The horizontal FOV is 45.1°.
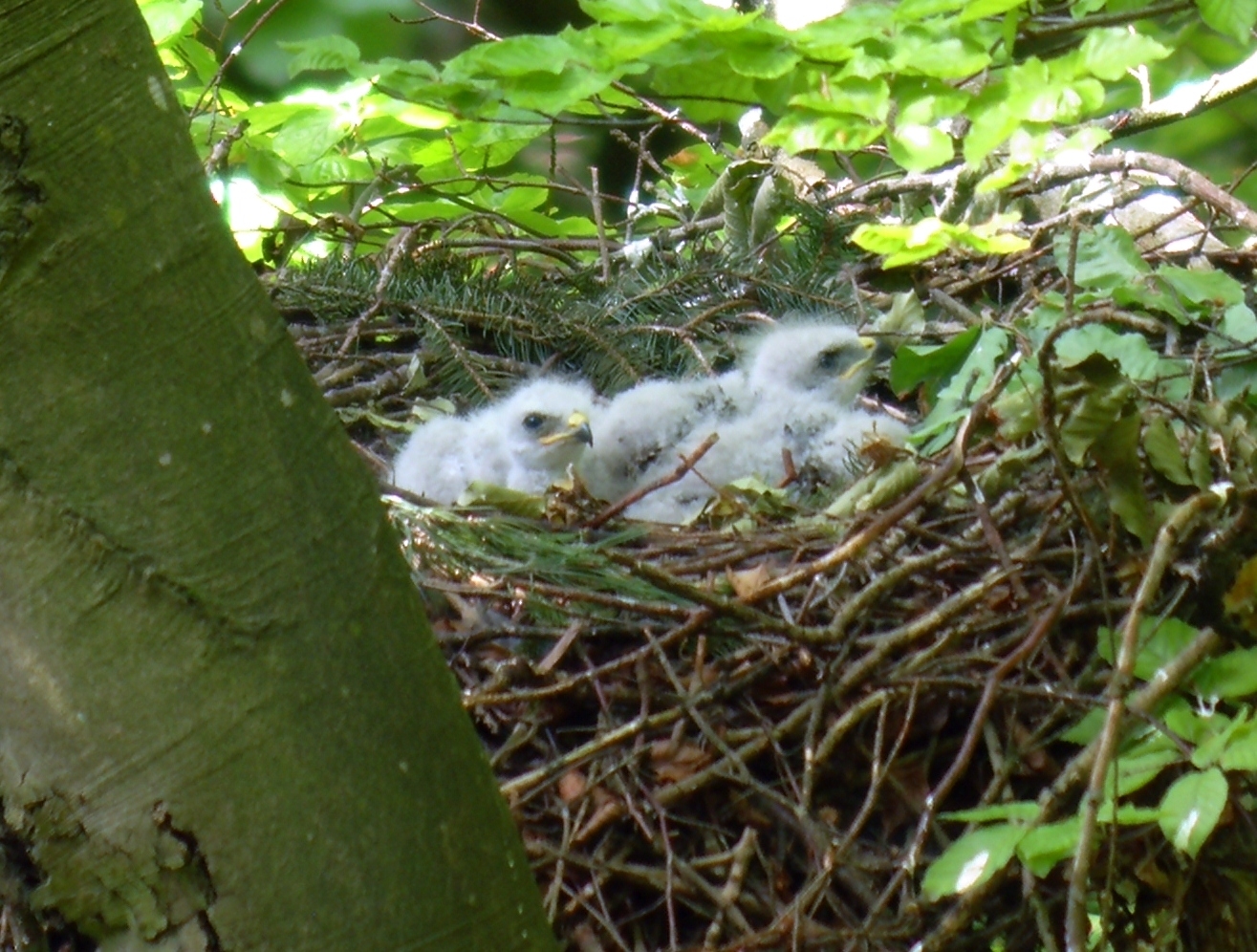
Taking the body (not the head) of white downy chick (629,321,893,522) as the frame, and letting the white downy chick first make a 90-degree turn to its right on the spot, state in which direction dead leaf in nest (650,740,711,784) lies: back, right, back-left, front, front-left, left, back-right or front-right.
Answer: front

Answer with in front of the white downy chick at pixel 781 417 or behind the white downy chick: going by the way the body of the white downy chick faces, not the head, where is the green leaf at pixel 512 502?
behind

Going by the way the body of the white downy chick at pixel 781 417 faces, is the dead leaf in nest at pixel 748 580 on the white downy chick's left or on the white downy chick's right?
on the white downy chick's right

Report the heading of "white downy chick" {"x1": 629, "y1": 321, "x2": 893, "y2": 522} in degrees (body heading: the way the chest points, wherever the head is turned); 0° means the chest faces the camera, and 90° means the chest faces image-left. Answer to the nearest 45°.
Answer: approximately 270°

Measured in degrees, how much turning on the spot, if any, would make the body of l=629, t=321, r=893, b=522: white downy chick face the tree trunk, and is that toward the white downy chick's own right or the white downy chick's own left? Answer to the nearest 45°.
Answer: approximately 90° to the white downy chick's own right

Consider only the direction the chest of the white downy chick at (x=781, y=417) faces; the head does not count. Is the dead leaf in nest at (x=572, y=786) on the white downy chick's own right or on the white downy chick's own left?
on the white downy chick's own right
